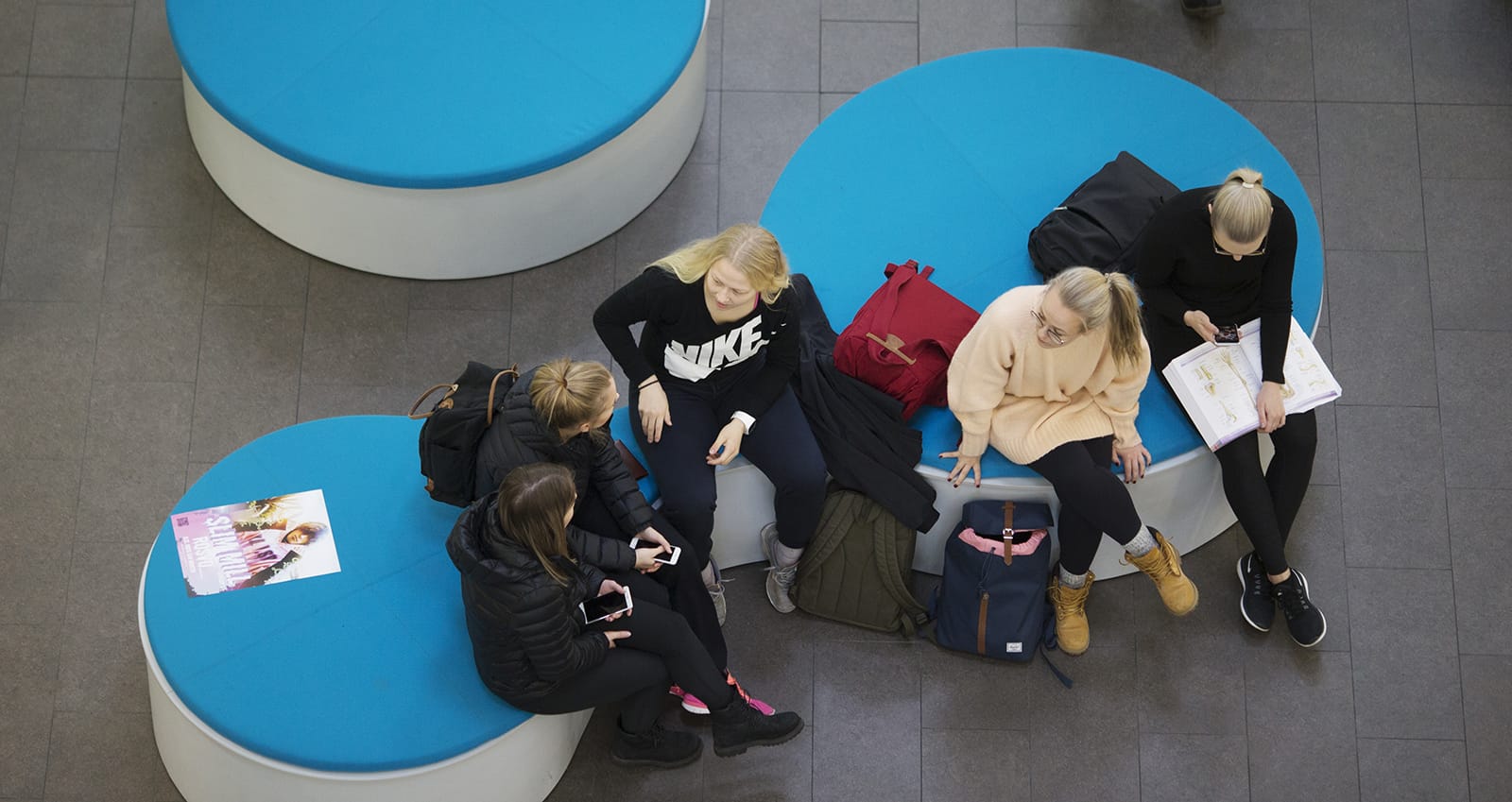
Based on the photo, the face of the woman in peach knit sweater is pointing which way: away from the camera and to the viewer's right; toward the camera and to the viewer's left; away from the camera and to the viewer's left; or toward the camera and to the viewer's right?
toward the camera and to the viewer's left

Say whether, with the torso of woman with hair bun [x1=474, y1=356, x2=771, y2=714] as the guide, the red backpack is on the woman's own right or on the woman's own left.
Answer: on the woman's own left

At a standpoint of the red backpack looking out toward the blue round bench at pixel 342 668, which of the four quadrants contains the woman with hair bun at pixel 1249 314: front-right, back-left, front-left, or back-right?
back-left

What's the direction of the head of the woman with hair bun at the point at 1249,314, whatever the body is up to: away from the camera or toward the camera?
toward the camera

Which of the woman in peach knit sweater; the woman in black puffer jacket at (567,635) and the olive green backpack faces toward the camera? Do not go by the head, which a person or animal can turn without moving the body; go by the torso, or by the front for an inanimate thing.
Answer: the woman in peach knit sweater

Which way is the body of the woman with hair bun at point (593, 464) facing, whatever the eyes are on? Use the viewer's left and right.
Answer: facing the viewer and to the right of the viewer

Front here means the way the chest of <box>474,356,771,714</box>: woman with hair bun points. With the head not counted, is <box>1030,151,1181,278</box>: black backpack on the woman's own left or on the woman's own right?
on the woman's own left

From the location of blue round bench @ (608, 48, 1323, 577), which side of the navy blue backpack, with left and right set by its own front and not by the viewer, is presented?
back

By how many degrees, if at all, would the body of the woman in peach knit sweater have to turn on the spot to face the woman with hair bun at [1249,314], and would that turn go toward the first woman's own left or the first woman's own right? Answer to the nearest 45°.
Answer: approximately 135° to the first woman's own left

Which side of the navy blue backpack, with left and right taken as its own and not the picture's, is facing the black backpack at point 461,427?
right

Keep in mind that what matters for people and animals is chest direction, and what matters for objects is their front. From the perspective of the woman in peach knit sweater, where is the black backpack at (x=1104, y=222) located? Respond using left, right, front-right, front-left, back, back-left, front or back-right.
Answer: back

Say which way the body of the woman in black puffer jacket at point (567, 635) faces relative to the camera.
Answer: to the viewer's right

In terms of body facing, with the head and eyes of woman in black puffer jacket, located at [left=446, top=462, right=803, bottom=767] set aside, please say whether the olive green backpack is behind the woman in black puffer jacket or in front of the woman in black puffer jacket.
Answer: in front
